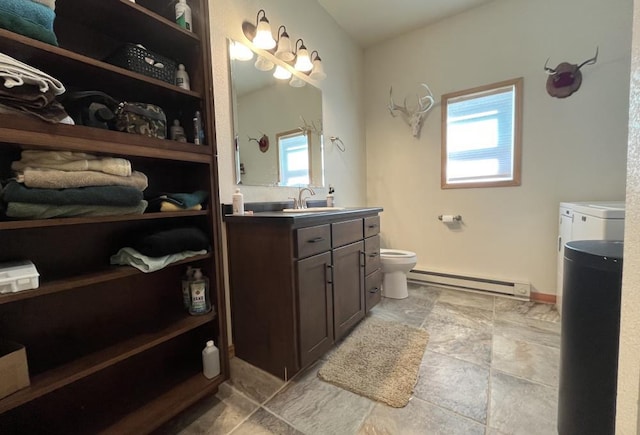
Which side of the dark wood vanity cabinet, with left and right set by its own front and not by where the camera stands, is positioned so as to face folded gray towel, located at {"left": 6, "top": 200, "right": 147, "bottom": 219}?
right

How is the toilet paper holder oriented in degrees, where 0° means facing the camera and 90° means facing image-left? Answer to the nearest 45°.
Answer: approximately 0°

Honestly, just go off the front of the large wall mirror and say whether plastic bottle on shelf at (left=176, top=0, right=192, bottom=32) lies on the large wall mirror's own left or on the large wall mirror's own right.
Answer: on the large wall mirror's own right

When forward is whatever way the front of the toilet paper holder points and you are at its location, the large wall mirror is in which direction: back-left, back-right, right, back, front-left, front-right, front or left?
front-right

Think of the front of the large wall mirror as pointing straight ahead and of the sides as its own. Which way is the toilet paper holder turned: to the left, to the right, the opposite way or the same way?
to the right

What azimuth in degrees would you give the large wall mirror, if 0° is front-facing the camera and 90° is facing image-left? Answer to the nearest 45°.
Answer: approximately 315°

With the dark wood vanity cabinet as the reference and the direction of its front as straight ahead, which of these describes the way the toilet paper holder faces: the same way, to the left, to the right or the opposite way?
to the right
